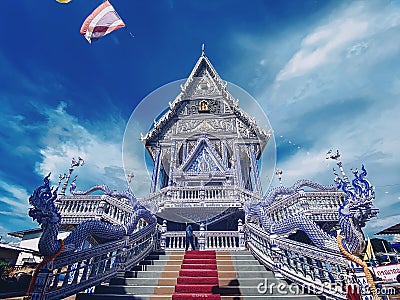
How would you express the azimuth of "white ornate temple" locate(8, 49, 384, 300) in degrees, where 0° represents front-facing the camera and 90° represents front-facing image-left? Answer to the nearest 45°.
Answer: approximately 0°
